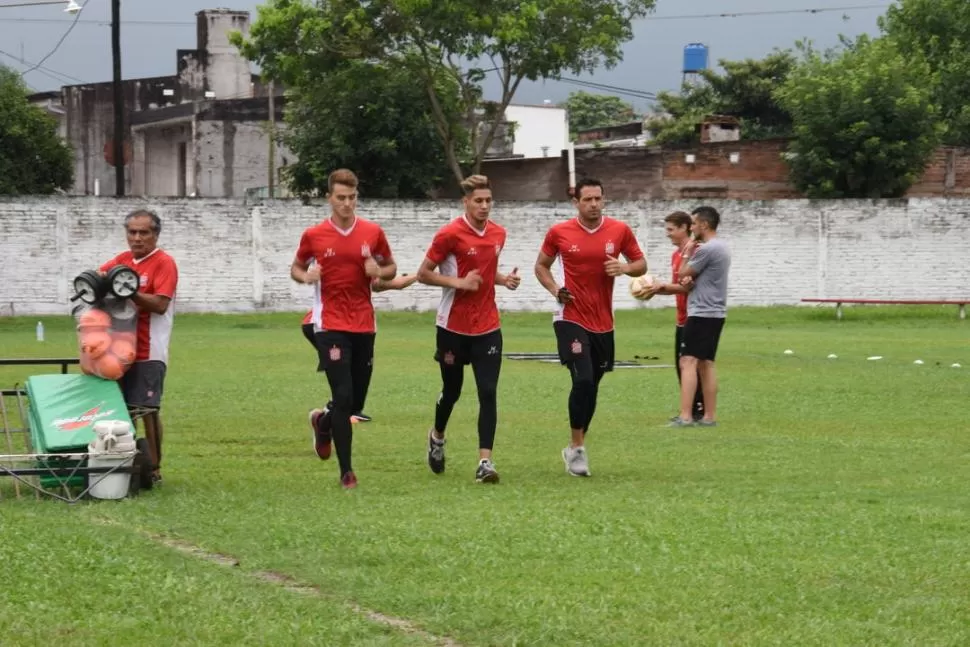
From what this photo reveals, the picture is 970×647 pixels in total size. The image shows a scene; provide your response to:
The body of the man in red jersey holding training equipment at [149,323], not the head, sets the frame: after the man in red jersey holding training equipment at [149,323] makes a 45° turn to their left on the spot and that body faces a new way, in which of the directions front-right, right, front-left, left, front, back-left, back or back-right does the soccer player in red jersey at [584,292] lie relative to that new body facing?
left

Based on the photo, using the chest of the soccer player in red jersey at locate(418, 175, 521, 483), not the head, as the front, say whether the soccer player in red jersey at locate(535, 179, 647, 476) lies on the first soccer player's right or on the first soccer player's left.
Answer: on the first soccer player's left

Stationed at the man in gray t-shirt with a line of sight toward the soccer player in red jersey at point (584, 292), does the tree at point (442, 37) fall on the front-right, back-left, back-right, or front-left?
back-right

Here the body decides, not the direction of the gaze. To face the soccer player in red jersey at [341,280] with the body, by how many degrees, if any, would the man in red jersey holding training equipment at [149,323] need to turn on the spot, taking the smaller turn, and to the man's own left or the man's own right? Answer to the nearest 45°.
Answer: approximately 135° to the man's own left

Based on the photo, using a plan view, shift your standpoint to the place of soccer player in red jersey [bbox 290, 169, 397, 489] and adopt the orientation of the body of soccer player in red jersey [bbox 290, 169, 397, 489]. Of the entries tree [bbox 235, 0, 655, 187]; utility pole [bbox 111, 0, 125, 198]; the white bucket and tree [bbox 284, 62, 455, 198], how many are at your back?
3

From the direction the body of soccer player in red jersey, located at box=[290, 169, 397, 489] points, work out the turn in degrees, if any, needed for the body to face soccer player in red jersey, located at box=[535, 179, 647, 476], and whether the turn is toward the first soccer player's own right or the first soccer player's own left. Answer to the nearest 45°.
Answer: approximately 90° to the first soccer player's own left

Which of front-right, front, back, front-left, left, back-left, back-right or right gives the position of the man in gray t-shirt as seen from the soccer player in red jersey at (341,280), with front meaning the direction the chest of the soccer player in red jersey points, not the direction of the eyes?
back-left

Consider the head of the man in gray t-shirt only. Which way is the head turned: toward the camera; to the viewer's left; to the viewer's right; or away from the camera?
to the viewer's left

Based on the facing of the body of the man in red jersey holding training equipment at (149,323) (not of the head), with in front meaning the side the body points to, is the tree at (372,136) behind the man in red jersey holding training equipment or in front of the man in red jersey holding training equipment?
behind

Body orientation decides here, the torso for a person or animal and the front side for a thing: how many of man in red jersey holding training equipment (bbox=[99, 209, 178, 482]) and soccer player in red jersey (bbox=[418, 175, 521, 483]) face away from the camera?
0
